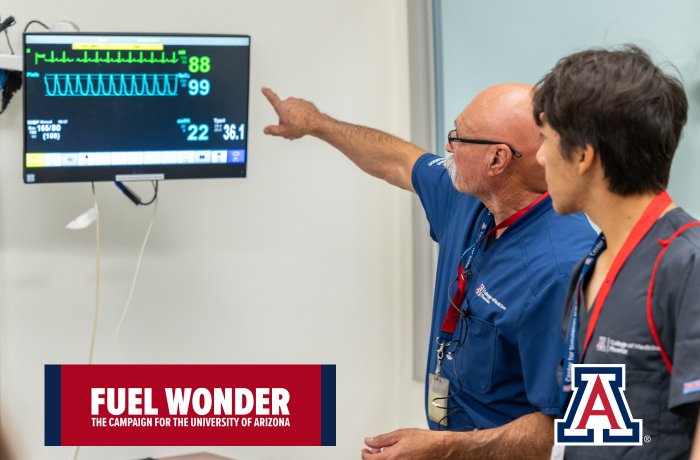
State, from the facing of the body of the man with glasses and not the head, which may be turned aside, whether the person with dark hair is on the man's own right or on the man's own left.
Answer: on the man's own left

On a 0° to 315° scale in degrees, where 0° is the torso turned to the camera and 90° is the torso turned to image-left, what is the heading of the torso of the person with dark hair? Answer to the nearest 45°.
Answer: approximately 45°

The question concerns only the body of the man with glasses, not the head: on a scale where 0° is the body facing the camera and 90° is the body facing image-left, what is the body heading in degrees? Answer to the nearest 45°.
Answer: approximately 45°

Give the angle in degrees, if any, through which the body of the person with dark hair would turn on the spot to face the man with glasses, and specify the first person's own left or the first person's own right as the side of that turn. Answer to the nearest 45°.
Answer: approximately 90° to the first person's own right

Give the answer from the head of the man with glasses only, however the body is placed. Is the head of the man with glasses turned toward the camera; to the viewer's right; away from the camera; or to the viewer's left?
to the viewer's left

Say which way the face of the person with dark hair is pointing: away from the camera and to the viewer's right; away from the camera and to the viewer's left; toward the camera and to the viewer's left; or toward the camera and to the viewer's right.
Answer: away from the camera and to the viewer's left
